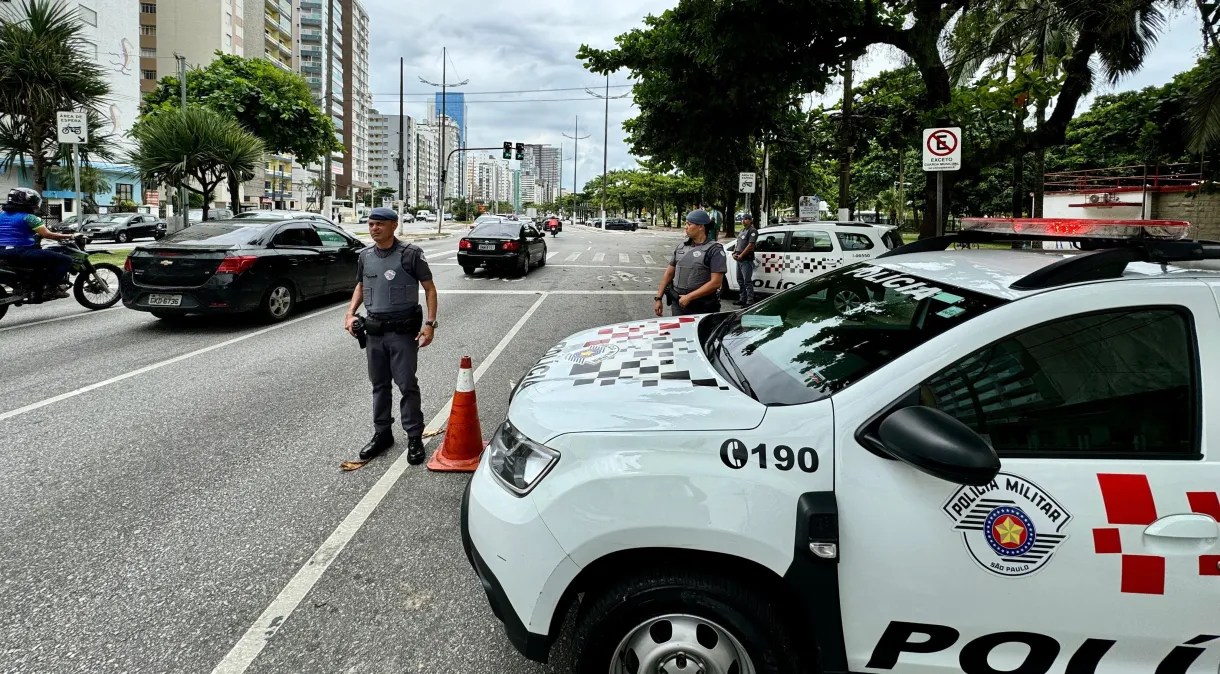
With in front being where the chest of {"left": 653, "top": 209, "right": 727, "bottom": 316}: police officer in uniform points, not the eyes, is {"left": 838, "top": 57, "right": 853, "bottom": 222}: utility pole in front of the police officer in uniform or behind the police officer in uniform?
behind

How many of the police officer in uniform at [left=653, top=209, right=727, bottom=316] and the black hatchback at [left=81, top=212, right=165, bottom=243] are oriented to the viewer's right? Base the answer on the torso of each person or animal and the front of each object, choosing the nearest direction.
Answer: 0

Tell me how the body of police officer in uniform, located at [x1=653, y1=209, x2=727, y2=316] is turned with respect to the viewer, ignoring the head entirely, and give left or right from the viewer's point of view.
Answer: facing the viewer and to the left of the viewer

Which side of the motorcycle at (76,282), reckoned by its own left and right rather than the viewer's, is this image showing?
right

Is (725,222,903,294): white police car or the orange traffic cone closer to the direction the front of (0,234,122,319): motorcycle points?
the white police car

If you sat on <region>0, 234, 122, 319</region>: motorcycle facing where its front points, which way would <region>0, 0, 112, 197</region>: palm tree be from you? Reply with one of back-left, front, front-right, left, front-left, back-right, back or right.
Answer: left

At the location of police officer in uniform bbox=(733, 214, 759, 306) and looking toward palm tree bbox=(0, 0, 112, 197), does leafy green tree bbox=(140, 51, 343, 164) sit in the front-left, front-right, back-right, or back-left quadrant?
front-right

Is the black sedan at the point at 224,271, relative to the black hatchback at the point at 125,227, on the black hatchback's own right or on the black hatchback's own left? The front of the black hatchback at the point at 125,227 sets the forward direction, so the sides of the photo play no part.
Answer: on the black hatchback's own left
